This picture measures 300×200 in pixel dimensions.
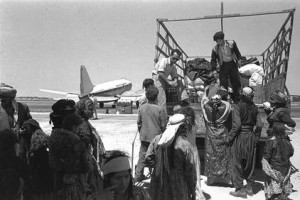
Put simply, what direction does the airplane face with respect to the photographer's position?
facing away from the viewer and to the right of the viewer

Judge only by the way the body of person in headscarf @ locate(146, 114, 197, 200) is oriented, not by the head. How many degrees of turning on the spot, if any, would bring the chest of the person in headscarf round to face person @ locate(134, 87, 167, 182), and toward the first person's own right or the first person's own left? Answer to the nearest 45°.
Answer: approximately 45° to the first person's own left

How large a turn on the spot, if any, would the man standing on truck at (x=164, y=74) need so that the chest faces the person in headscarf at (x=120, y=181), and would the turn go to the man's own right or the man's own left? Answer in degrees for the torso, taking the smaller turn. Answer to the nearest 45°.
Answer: approximately 45° to the man's own right

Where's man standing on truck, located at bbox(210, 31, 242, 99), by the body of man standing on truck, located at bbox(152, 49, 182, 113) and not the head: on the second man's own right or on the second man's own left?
on the second man's own left

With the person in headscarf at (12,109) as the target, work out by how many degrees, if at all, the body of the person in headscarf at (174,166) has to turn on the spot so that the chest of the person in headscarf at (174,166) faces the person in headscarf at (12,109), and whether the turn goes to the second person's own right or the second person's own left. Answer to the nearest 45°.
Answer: approximately 135° to the second person's own left

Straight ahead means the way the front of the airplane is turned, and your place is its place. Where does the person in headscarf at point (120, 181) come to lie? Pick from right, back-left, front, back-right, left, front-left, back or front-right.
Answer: back-right

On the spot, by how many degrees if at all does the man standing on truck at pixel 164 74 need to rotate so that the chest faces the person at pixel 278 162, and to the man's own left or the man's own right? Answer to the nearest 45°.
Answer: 0° — they already face them

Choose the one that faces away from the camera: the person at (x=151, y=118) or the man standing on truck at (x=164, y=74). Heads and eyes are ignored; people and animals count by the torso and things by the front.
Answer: the person
